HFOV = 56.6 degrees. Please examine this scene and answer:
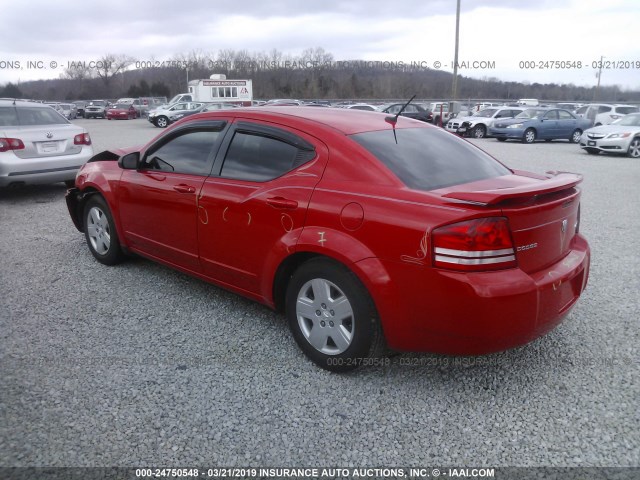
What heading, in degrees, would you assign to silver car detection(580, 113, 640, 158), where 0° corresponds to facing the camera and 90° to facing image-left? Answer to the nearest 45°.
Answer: approximately 45°

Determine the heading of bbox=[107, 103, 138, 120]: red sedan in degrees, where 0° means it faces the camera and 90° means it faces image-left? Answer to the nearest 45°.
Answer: approximately 45°

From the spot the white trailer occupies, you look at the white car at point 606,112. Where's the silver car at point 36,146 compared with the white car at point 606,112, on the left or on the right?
right

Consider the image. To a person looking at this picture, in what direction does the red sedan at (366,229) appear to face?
facing away from the viewer and to the left of the viewer

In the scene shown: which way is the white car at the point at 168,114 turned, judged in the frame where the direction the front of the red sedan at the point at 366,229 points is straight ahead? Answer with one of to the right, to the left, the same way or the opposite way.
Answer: to the left

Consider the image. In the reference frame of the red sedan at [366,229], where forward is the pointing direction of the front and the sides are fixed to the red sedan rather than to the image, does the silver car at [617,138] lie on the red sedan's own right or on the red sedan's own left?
on the red sedan's own right

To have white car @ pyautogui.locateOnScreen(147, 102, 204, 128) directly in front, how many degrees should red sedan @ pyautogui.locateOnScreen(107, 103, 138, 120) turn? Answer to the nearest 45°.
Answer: approximately 45° to its left

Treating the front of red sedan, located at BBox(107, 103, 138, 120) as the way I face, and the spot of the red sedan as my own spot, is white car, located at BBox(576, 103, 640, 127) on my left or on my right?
on my left

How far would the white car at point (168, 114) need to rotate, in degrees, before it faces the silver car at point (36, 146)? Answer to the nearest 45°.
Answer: approximately 45° to its left

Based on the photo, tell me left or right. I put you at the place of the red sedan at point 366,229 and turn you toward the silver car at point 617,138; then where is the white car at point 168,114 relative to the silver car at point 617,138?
left
